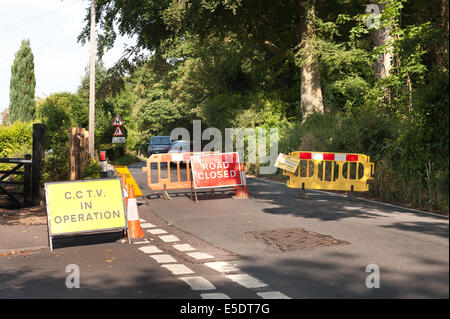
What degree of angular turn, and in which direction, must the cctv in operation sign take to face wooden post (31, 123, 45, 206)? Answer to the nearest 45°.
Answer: approximately 180°

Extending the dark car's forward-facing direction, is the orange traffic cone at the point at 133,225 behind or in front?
in front

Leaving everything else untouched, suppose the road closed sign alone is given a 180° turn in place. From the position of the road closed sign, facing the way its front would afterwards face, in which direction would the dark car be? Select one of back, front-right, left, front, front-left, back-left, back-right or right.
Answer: front

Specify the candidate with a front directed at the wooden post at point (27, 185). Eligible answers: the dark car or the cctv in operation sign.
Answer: the dark car

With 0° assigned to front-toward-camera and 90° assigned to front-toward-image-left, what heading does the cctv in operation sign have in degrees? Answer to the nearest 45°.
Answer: approximately 0°

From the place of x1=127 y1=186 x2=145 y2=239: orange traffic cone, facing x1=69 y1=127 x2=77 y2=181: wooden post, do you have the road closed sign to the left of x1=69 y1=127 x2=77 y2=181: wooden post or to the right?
right

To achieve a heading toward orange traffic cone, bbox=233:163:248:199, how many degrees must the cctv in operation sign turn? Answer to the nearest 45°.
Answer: approximately 135° to its left

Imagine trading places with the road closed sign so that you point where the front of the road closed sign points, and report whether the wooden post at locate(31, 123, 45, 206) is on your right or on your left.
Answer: on your right

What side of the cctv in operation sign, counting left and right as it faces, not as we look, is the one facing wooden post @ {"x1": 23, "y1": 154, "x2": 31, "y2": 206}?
back

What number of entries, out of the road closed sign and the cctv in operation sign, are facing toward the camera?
2
